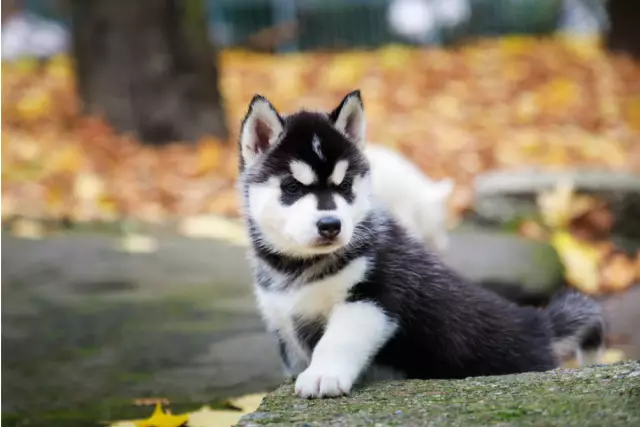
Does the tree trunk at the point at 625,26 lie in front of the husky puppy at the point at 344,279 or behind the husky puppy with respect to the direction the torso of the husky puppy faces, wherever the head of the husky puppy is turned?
behind

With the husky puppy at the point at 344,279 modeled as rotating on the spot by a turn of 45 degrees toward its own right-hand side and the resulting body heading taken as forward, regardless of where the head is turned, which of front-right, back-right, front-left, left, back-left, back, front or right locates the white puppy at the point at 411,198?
right

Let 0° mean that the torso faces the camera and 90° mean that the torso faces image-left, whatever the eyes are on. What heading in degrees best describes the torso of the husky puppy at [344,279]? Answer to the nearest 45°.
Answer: approximately 45°

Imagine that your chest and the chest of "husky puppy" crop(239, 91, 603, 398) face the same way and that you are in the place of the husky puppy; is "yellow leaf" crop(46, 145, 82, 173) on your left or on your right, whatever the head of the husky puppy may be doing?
on your right

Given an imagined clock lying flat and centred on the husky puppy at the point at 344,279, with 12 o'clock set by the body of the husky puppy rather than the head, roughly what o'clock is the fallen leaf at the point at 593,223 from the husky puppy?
The fallen leaf is roughly at 5 o'clock from the husky puppy.

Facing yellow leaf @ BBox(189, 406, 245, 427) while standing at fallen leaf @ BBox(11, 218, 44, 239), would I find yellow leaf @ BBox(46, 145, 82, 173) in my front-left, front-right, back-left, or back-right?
back-left

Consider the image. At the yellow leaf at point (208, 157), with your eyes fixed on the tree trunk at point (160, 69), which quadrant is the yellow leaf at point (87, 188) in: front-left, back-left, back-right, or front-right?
back-left

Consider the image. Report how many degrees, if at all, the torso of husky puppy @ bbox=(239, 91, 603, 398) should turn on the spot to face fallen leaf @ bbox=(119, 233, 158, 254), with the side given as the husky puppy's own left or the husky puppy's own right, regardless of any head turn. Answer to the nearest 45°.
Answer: approximately 90° to the husky puppy's own right

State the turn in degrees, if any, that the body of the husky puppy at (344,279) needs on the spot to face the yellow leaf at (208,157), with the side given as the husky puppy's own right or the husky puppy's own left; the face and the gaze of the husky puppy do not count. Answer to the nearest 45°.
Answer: approximately 135° to the husky puppy's own right

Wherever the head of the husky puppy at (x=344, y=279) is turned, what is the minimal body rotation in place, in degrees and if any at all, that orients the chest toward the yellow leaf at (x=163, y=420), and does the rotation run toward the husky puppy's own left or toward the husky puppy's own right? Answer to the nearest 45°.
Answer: approximately 45° to the husky puppy's own right

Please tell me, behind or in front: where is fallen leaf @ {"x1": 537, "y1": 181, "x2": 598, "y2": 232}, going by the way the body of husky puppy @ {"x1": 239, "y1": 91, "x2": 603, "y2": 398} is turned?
behind

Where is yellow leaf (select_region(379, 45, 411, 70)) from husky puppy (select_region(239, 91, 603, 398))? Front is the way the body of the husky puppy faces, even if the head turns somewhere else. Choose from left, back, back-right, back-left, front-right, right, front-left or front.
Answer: back-right

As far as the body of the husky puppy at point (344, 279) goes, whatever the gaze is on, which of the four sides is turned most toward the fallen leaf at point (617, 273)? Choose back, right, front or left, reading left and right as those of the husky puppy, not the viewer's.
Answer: back

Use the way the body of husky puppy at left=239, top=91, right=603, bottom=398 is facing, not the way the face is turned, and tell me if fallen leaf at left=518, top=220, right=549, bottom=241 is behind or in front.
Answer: behind
